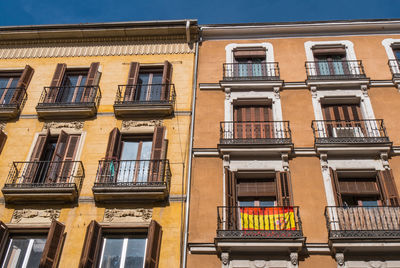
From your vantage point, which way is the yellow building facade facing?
toward the camera

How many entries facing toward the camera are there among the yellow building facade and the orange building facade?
2

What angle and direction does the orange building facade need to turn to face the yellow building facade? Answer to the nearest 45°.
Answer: approximately 90° to its right

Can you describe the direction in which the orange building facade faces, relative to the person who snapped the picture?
facing the viewer

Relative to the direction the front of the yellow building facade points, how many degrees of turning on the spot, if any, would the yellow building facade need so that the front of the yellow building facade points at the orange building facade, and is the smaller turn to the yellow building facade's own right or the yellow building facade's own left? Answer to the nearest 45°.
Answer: approximately 45° to the yellow building facade's own left

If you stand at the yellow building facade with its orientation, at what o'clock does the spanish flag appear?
The spanish flag is roughly at 10 o'clock from the yellow building facade.
